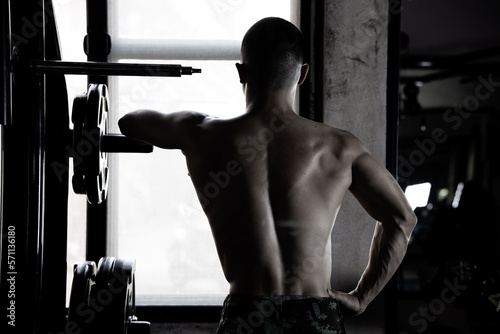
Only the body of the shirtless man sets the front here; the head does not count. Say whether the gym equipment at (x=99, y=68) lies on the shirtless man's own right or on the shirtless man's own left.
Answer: on the shirtless man's own left

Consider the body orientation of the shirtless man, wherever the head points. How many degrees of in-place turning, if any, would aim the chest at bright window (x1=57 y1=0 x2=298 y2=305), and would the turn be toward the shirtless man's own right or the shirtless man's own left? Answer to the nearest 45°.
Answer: approximately 45° to the shirtless man's own left

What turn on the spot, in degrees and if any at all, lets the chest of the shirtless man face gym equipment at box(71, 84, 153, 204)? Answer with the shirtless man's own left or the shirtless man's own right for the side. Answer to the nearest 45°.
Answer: approximately 90° to the shirtless man's own left

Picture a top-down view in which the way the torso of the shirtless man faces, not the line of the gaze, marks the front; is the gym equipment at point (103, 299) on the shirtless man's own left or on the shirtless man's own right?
on the shirtless man's own left

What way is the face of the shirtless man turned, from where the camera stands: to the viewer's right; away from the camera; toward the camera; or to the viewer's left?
away from the camera

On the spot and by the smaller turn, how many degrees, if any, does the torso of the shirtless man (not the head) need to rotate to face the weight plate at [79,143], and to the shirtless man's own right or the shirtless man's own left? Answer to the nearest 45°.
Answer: approximately 90° to the shirtless man's own left

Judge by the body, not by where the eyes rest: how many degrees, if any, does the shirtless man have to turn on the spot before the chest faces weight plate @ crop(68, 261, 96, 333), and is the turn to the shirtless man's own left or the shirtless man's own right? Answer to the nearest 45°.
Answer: approximately 90° to the shirtless man's own left

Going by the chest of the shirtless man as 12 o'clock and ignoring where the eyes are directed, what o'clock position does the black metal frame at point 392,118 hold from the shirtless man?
The black metal frame is roughly at 1 o'clock from the shirtless man.

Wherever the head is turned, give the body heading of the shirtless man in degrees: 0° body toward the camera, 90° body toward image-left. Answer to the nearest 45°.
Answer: approximately 180°
